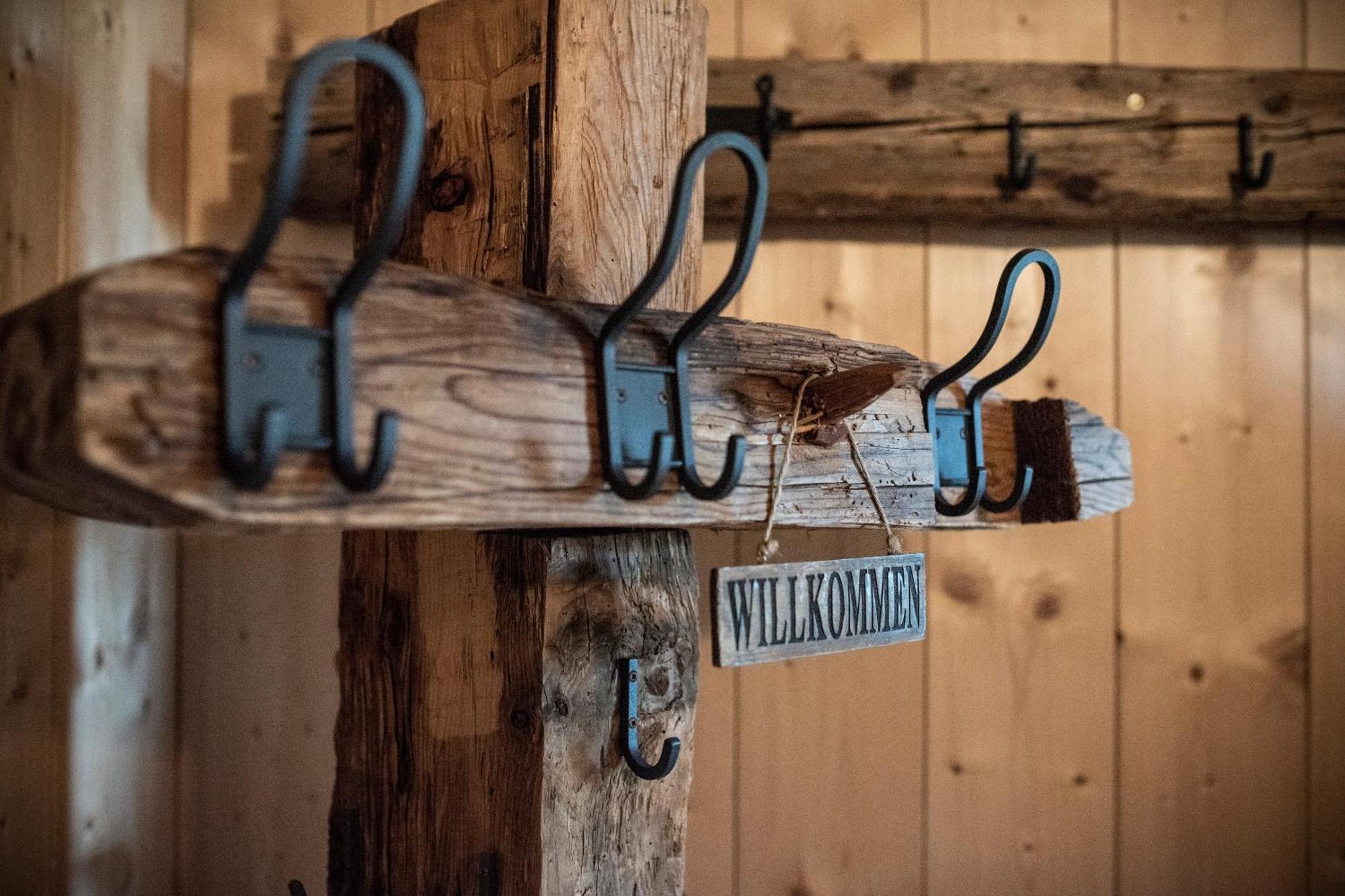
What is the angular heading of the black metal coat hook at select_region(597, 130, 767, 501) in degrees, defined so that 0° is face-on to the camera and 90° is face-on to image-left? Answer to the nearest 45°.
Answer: approximately 315°

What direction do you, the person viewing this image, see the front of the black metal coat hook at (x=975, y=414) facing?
facing the viewer and to the right of the viewer

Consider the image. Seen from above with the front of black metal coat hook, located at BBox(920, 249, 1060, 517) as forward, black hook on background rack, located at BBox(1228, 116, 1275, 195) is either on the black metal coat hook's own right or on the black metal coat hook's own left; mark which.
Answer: on the black metal coat hook's own left

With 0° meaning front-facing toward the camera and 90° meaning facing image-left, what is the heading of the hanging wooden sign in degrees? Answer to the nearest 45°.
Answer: approximately 315°

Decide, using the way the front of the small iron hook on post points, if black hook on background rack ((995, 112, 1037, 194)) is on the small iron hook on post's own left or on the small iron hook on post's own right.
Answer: on the small iron hook on post's own left

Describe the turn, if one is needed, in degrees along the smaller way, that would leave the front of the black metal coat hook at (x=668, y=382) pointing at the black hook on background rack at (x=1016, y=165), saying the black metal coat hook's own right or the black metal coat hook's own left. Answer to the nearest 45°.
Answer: approximately 90° to the black metal coat hook's own left

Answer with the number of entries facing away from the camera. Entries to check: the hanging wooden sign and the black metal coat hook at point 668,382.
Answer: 0

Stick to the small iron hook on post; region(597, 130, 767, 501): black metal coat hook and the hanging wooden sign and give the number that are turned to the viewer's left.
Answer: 0
